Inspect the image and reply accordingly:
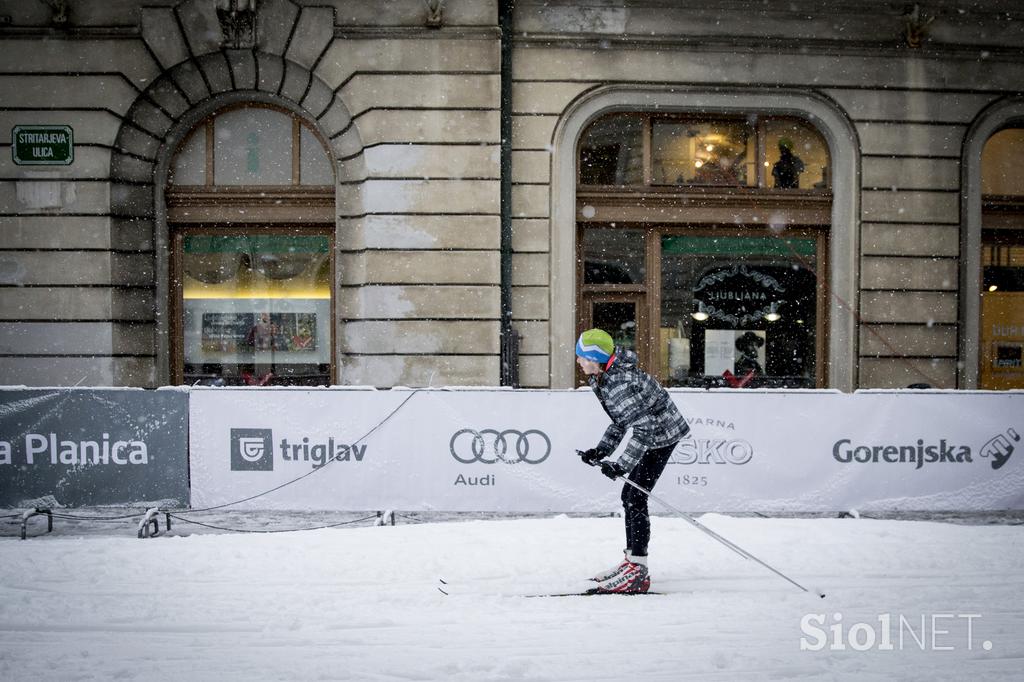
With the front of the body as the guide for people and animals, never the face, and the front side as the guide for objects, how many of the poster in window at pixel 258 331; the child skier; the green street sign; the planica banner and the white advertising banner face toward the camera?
4

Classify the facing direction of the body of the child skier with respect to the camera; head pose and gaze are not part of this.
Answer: to the viewer's left

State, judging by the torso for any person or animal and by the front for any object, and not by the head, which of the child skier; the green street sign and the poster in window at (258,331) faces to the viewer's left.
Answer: the child skier

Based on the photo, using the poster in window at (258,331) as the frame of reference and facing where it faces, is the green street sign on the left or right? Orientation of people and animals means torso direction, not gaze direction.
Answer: on its right

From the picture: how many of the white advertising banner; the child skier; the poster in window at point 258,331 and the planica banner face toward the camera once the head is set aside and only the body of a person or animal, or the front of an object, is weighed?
3

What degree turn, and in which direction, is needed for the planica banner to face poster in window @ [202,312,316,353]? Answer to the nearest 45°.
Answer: approximately 135° to its left

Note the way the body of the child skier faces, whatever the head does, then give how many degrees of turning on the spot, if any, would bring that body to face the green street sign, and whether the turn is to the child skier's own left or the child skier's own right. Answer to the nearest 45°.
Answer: approximately 45° to the child skier's own right

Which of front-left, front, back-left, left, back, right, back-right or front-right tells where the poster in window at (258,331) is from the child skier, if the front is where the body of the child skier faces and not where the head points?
front-right

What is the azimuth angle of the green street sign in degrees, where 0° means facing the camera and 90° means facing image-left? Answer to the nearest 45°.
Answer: approximately 0°

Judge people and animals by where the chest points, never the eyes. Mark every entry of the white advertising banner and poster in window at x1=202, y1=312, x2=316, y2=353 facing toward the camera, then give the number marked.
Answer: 2
